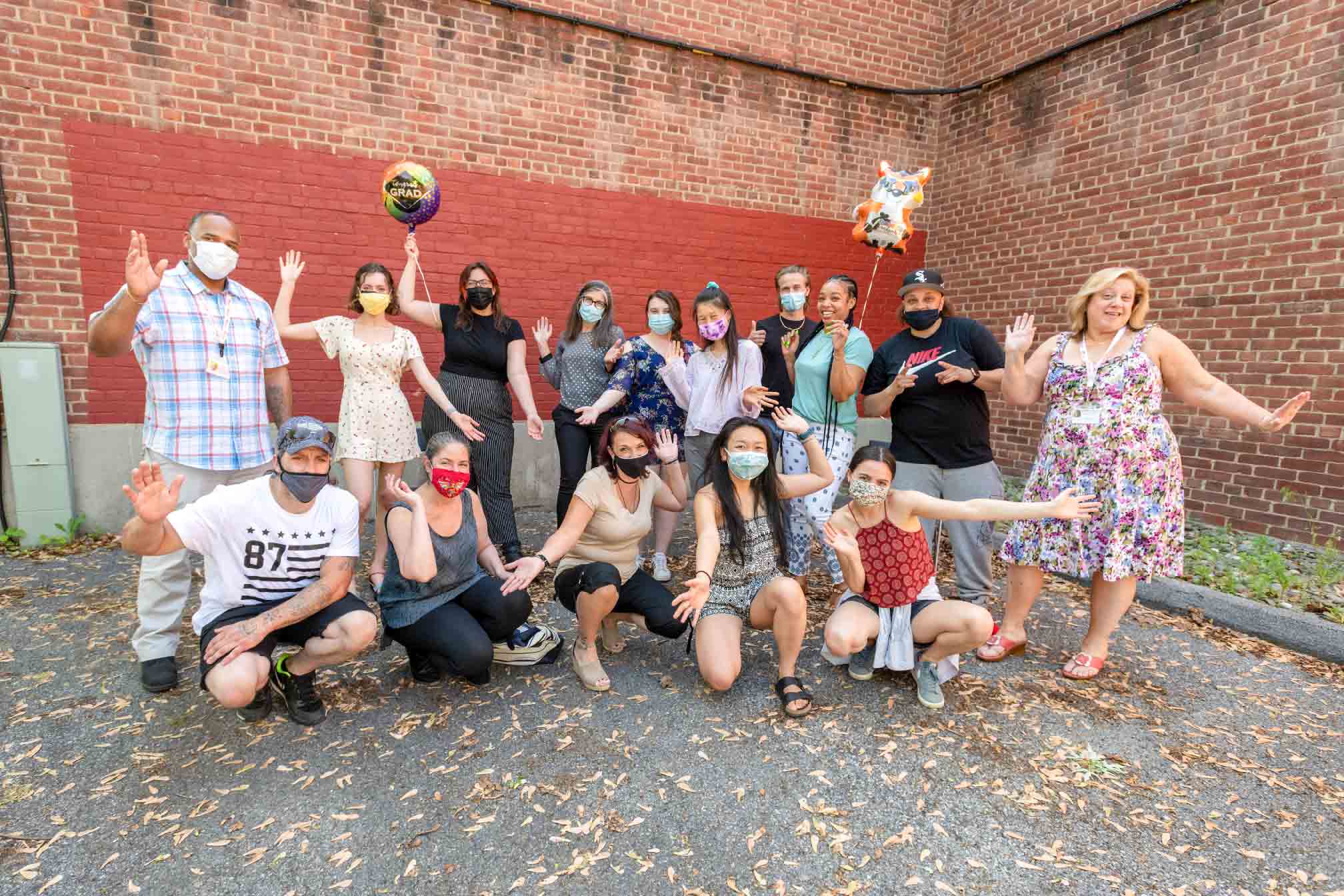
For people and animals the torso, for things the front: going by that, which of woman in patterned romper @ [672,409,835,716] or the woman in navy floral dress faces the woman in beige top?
the woman in navy floral dress

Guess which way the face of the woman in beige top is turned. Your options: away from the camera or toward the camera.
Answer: toward the camera

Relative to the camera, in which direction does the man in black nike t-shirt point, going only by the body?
toward the camera

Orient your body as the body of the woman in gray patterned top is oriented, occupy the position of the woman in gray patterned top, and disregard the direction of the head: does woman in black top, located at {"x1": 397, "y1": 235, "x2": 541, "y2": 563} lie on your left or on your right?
on your right

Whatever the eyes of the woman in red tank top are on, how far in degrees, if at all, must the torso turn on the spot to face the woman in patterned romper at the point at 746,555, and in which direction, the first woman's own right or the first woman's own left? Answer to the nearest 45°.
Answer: approximately 90° to the first woman's own right

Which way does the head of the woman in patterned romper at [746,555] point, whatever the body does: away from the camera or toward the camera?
toward the camera

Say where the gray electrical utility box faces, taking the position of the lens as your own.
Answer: facing the viewer

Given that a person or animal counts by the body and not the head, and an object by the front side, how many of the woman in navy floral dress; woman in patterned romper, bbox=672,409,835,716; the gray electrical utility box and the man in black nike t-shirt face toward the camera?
4

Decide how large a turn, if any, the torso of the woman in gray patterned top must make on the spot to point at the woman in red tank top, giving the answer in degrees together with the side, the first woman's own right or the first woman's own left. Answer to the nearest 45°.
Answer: approximately 45° to the first woman's own left

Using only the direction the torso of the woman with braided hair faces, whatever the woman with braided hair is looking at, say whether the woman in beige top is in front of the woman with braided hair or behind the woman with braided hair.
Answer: in front

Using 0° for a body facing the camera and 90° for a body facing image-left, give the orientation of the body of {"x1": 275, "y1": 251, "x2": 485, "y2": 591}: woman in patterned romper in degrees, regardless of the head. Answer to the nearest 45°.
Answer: approximately 0°

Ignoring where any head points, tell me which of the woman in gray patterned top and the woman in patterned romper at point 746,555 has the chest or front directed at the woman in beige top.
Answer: the woman in gray patterned top

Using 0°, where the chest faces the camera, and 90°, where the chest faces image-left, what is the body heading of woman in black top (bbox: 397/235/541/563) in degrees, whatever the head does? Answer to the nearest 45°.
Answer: approximately 0°

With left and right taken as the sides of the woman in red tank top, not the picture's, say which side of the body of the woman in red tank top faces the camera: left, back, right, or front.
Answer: front

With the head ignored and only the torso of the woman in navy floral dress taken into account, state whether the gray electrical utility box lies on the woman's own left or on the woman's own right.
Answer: on the woman's own right
